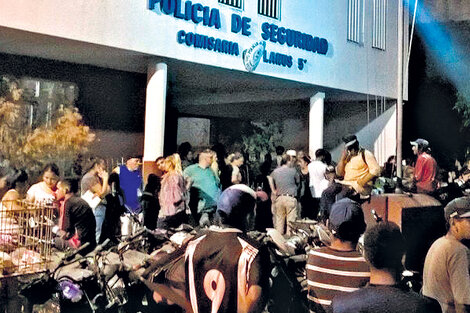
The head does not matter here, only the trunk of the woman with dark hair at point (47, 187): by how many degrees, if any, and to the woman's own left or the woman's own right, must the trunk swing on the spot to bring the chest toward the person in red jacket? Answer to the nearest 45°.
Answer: approximately 45° to the woman's own left

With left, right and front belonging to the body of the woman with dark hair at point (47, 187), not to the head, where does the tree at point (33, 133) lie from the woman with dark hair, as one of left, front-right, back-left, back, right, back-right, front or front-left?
back-left

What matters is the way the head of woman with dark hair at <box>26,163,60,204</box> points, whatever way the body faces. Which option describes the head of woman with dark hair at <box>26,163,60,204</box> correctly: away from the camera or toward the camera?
toward the camera

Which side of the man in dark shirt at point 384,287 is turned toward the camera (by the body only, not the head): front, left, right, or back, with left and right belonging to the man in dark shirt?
back

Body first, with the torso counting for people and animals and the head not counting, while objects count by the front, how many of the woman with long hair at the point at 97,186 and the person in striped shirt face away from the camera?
1

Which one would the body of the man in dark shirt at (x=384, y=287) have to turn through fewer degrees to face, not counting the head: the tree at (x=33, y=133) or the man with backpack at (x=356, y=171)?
the man with backpack

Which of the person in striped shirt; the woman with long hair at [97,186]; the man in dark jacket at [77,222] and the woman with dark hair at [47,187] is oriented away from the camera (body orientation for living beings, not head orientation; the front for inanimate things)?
the person in striped shirt

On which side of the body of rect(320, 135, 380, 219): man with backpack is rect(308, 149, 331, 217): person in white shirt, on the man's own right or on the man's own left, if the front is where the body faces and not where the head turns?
on the man's own right

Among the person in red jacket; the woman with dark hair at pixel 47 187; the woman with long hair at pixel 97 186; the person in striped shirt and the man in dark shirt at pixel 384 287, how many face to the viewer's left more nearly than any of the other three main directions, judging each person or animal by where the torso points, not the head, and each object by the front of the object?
1

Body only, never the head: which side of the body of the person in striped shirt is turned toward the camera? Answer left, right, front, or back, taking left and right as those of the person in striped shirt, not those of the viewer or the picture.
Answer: back
